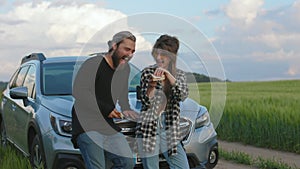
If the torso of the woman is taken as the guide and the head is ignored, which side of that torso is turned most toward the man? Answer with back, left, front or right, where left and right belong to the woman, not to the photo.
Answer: right

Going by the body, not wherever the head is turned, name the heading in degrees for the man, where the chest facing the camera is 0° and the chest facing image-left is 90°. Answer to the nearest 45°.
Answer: approximately 315°

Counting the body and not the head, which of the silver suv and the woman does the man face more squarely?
the woman

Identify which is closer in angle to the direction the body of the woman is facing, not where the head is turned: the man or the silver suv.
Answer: the man

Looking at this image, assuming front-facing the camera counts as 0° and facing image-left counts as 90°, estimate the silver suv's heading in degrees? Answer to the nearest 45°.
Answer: approximately 315°
